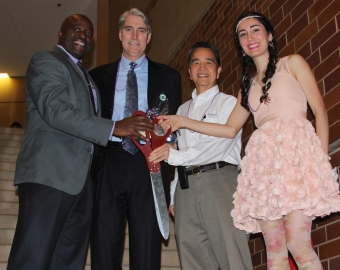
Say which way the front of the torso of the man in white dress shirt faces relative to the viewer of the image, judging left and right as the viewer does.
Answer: facing the viewer and to the left of the viewer

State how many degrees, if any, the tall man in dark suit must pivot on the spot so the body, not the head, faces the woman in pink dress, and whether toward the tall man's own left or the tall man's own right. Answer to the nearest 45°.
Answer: approximately 45° to the tall man's own left

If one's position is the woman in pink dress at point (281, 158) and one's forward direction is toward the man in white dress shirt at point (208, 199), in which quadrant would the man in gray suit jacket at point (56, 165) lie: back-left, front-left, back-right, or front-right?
front-left

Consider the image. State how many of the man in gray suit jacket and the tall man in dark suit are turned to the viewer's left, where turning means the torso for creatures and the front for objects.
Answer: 0

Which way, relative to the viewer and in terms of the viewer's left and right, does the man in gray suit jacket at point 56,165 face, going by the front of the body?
facing the viewer and to the right of the viewer

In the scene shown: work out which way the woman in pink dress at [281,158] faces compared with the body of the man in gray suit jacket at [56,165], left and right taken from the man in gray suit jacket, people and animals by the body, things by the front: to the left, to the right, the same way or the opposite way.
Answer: to the right

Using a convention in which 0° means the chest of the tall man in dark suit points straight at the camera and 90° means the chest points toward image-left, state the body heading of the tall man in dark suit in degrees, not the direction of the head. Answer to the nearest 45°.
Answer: approximately 0°

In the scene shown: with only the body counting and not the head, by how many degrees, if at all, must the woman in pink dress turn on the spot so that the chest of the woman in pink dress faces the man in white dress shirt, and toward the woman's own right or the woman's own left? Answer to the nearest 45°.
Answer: approximately 90° to the woman's own right

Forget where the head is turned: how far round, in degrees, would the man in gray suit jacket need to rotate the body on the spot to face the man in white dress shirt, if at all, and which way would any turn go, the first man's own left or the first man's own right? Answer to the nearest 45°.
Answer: approximately 45° to the first man's own left

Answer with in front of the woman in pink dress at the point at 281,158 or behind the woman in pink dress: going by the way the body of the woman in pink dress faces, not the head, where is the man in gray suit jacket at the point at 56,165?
in front
